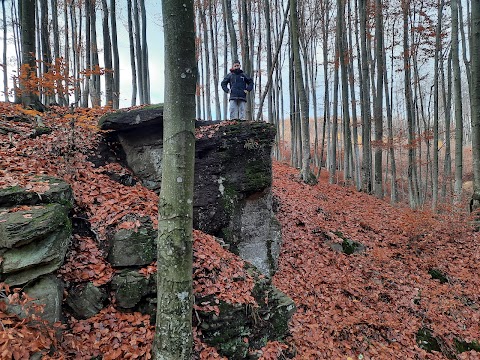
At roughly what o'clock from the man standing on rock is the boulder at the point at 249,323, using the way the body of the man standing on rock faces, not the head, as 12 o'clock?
The boulder is roughly at 12 o'clock from the man standing on rock.

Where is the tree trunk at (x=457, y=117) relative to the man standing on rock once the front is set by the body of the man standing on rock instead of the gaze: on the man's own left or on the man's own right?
on the man's own left

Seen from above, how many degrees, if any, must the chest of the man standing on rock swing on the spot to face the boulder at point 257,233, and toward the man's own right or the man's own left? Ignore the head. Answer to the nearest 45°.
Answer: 0° — they already face it

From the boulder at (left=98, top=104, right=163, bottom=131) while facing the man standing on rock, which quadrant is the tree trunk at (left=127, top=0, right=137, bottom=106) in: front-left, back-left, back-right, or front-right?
front-left

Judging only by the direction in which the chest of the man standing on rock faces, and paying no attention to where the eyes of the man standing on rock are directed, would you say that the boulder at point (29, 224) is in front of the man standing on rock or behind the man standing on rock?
in front

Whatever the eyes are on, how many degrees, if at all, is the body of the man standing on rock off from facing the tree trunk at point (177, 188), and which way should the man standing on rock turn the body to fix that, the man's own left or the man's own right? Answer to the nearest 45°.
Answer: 0° — they already face it

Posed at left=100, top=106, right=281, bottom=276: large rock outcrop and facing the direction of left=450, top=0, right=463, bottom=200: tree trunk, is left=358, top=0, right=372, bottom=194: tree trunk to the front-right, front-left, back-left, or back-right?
front-left

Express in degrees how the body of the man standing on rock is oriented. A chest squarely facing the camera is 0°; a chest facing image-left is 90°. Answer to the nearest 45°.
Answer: approximately 0°

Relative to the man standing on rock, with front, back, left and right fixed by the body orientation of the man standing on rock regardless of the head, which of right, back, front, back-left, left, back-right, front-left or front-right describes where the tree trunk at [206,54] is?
back

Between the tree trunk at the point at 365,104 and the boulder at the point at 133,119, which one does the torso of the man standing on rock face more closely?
the boulder

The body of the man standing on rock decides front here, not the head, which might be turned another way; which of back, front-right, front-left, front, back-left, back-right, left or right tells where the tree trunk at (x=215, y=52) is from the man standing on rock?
back
